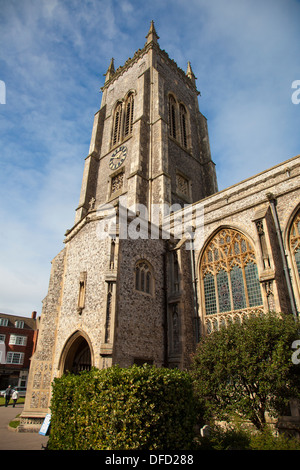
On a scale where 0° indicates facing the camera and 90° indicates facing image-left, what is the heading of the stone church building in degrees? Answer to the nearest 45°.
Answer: approximately 45°

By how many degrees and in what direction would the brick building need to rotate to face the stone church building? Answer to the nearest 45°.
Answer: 0° — it already faces it

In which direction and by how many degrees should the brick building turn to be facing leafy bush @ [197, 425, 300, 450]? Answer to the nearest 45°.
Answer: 0° — it already faces it

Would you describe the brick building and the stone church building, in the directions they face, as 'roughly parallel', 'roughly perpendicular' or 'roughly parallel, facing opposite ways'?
roughly perpendicular

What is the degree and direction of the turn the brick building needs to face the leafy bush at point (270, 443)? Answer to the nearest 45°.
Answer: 0° — it already faces it

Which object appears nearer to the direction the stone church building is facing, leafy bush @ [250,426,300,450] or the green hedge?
the green hedge
